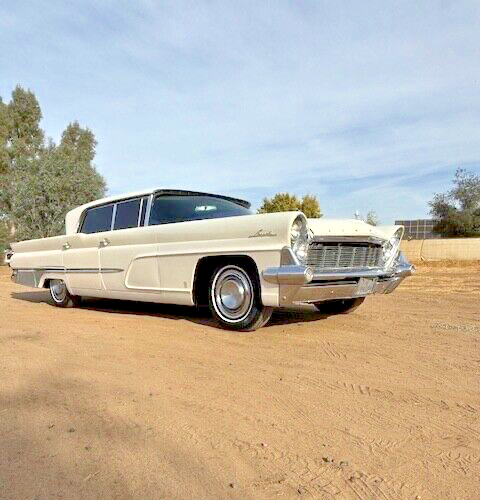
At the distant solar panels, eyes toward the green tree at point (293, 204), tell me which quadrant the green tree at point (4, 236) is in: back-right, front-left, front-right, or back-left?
front-left

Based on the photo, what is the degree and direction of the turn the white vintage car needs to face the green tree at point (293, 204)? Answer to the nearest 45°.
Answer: approximately 135° to its left

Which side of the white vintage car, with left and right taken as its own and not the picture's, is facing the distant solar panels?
left

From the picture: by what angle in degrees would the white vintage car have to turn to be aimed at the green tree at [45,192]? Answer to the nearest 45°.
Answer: approximately 180°

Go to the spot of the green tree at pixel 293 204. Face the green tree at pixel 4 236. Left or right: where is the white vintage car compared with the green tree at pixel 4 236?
left

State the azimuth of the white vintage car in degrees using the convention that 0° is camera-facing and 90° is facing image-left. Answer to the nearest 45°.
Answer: approximately 315°

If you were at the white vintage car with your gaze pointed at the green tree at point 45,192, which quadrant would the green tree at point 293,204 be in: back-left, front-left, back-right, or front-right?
front-right
